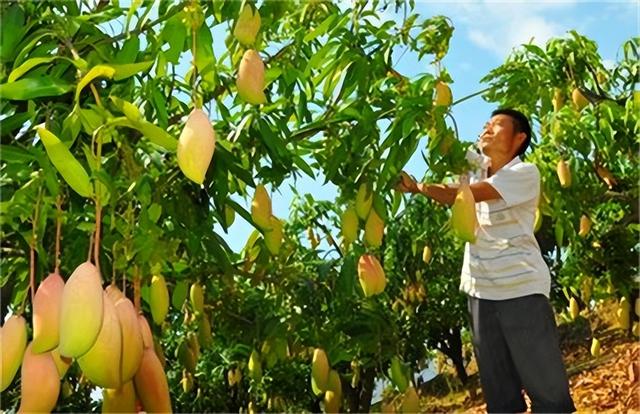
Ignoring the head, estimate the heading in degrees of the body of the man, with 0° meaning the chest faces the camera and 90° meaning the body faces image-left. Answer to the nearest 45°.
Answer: approximately 45°

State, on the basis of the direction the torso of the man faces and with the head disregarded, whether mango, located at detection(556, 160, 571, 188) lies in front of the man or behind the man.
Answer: behind

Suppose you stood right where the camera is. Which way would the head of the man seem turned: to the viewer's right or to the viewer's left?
to the viewer's left

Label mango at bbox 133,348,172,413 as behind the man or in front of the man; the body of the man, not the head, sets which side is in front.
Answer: in front

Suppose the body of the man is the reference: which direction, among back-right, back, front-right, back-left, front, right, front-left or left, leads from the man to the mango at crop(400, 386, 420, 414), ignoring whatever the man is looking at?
right

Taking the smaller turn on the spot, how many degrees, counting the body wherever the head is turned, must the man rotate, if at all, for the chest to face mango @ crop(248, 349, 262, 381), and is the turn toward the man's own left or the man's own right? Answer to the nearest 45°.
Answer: approximately 90° to the man's own right

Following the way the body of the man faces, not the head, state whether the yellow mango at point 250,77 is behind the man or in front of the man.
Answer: in front

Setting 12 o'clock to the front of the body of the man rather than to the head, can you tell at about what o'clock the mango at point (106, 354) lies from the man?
The mango is roughly at 11 o'clock from the man.

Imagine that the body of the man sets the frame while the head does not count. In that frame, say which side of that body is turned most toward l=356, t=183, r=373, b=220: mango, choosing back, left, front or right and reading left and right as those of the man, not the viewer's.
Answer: front

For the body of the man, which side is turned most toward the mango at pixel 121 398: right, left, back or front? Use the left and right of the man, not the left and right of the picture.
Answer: front

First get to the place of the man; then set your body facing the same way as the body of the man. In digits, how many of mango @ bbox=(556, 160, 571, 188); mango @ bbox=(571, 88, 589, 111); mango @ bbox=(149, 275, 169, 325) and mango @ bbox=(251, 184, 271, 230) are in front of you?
2
